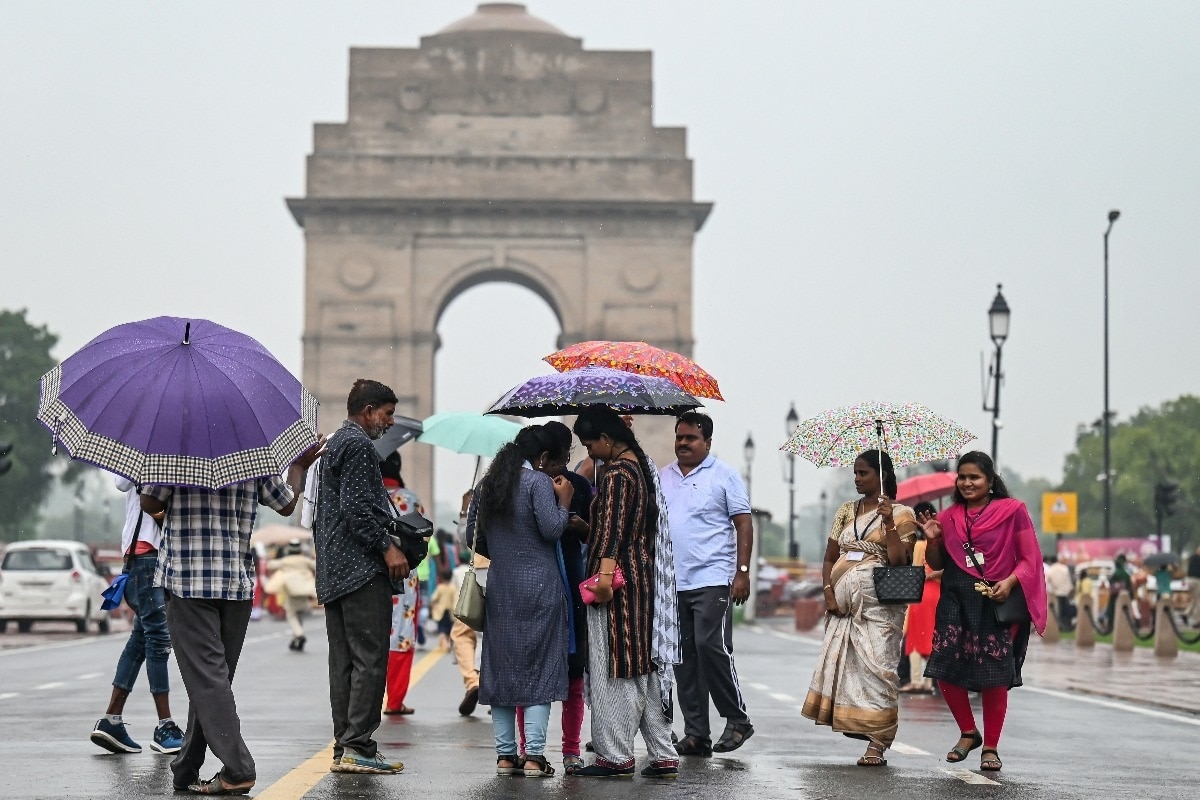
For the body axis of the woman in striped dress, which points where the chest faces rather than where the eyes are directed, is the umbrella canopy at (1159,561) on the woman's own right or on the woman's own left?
on the woman's own right

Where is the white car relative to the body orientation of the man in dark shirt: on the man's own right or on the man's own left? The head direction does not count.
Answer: on the man's own left

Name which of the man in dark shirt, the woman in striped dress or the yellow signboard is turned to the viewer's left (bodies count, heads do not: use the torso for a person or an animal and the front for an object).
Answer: the woman in striped dress

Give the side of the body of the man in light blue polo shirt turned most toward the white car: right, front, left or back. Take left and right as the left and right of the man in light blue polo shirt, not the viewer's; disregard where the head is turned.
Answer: right

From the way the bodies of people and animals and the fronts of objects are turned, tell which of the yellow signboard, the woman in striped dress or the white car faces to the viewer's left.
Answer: the woman in striped dress
